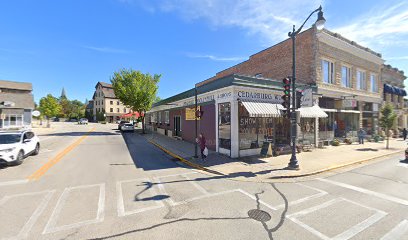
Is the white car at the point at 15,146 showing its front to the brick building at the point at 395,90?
no

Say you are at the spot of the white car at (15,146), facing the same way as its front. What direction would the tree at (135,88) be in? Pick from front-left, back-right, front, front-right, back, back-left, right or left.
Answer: back

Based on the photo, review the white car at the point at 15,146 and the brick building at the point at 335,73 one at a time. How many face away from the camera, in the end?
0

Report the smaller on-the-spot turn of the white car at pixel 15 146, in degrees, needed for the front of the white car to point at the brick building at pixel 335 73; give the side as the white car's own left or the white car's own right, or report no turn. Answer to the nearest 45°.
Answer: approximately 90° to the white car's own left

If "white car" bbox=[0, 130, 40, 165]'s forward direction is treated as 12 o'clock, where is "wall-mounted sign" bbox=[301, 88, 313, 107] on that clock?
The wall-mounted sign is roughly at 9 o'clock from the white car.

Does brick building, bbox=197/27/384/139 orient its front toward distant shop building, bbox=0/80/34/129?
no

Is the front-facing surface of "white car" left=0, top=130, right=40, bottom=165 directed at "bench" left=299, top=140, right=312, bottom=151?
no

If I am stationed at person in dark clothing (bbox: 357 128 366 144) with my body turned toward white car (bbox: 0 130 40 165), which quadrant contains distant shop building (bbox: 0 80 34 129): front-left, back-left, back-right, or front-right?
front-right
